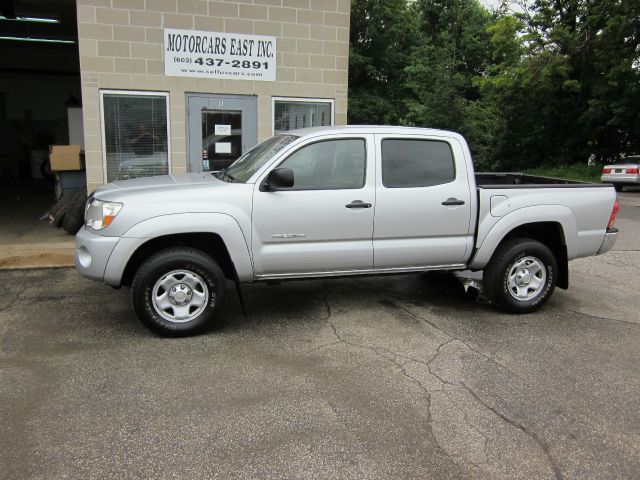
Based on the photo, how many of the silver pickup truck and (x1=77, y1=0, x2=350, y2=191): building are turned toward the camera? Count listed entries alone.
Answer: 1

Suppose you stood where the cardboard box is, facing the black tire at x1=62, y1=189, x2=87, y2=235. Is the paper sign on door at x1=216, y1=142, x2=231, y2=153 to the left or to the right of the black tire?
left

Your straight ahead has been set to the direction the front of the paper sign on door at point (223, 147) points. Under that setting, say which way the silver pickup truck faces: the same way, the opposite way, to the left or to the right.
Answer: to the right

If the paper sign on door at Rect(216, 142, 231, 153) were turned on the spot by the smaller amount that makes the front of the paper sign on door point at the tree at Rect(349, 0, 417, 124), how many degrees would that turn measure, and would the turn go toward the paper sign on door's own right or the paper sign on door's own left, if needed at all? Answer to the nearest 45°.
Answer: approximately 180°

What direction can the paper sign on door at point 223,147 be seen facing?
toward the camera

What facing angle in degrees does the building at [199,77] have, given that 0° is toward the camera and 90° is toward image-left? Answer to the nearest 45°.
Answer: approximately 0°

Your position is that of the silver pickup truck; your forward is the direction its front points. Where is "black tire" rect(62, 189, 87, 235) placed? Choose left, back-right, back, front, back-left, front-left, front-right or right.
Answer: front-right

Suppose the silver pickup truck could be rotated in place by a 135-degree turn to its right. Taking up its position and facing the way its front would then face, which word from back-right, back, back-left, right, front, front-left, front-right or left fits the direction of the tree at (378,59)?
front-left

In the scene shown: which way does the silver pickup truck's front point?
to the viewer's left

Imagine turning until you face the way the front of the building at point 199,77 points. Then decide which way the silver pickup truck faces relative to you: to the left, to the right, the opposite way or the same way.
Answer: to the right

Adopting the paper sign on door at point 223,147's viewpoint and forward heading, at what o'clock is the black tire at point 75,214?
The black tire is roughly at 3 o'clock from the paper sign on door.

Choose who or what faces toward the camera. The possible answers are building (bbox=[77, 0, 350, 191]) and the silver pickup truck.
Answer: the building

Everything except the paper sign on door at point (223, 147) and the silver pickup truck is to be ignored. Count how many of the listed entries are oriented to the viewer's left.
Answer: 1

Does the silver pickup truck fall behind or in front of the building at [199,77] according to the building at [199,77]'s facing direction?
in front

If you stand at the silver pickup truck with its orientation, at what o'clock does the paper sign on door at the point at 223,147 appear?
The paper sign on door is roughly at 2 o'clock from the silver pickup truck.
